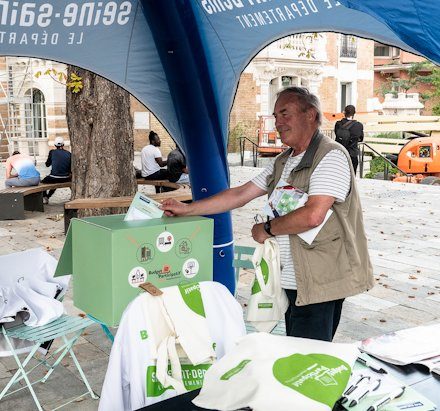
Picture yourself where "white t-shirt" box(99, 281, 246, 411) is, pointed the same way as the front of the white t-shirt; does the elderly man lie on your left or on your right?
on your left

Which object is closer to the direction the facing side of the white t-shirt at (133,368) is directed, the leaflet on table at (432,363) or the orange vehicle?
the leaflet on table

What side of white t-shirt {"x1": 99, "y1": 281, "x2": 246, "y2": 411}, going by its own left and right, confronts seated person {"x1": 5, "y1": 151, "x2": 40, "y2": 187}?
back

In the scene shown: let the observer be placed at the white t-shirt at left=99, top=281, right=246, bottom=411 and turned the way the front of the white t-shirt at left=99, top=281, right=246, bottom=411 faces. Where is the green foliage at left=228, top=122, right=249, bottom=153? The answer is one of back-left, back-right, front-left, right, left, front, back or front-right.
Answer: back
